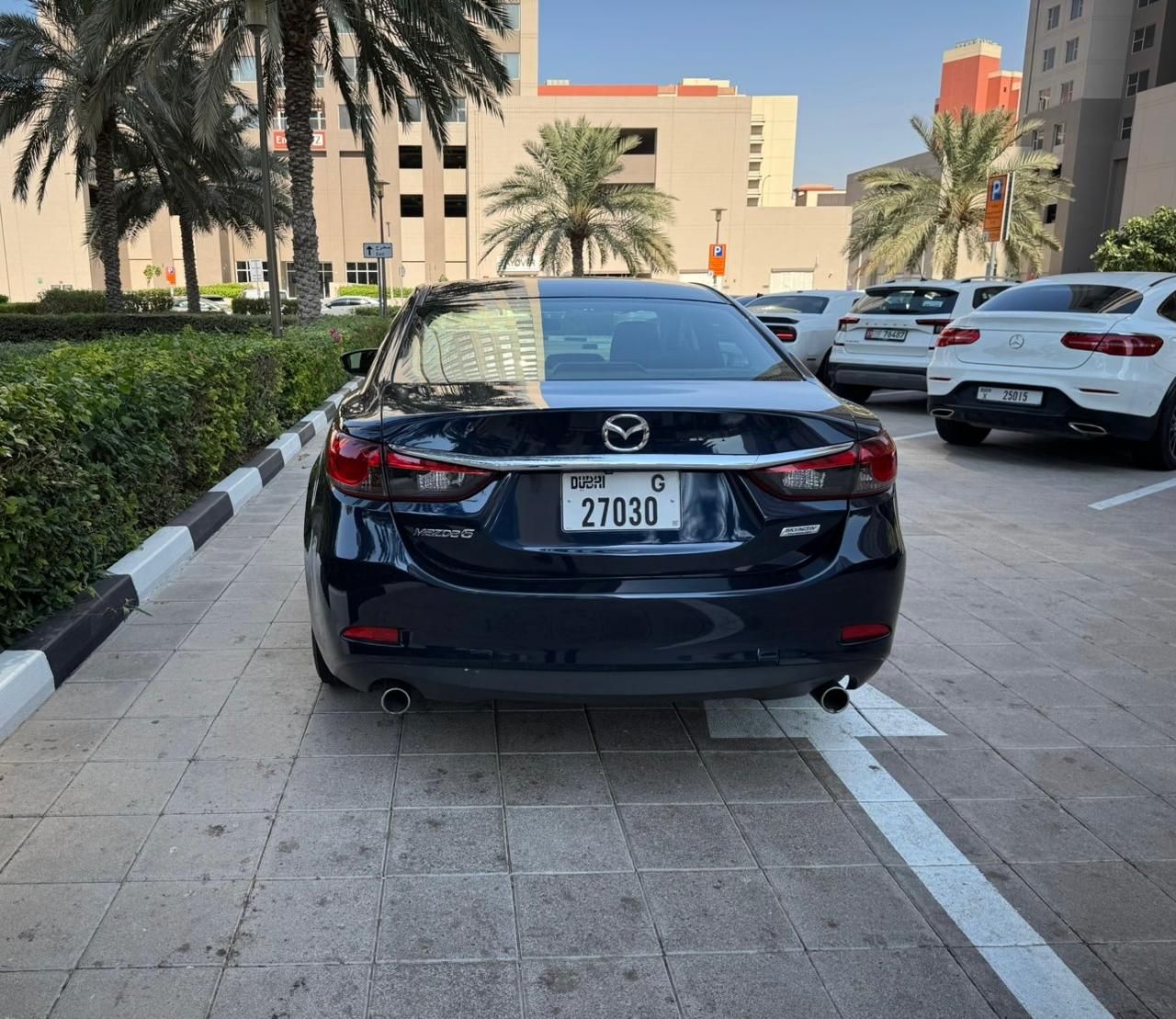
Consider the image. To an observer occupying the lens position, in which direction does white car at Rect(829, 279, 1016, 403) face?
facing away from the viewer and to the right of the viewer

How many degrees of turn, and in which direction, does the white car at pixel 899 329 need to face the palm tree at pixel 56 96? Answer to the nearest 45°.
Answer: approximately 135° to its left

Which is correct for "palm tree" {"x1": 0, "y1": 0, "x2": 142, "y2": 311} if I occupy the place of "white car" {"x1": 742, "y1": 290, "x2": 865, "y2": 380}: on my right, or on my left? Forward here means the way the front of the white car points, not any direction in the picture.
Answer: on my left

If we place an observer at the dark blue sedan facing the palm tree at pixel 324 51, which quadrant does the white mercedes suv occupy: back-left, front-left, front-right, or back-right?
front-right

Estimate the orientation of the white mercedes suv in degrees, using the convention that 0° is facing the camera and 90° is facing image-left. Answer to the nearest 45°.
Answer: approximately 225°

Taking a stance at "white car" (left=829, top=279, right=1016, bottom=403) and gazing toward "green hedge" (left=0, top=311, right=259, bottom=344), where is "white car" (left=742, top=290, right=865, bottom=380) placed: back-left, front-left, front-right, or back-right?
front-right

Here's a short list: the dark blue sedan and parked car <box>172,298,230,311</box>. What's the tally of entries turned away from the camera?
1

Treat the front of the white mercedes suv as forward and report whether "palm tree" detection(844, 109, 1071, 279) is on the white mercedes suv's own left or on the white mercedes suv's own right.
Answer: on the white mercedes suv's own left

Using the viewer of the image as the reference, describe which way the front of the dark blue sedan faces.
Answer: facing away from the viewer

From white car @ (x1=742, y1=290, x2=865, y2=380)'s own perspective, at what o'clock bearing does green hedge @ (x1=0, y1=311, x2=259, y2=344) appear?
The green hedge is roughly at 8 o'clock from the white car.
